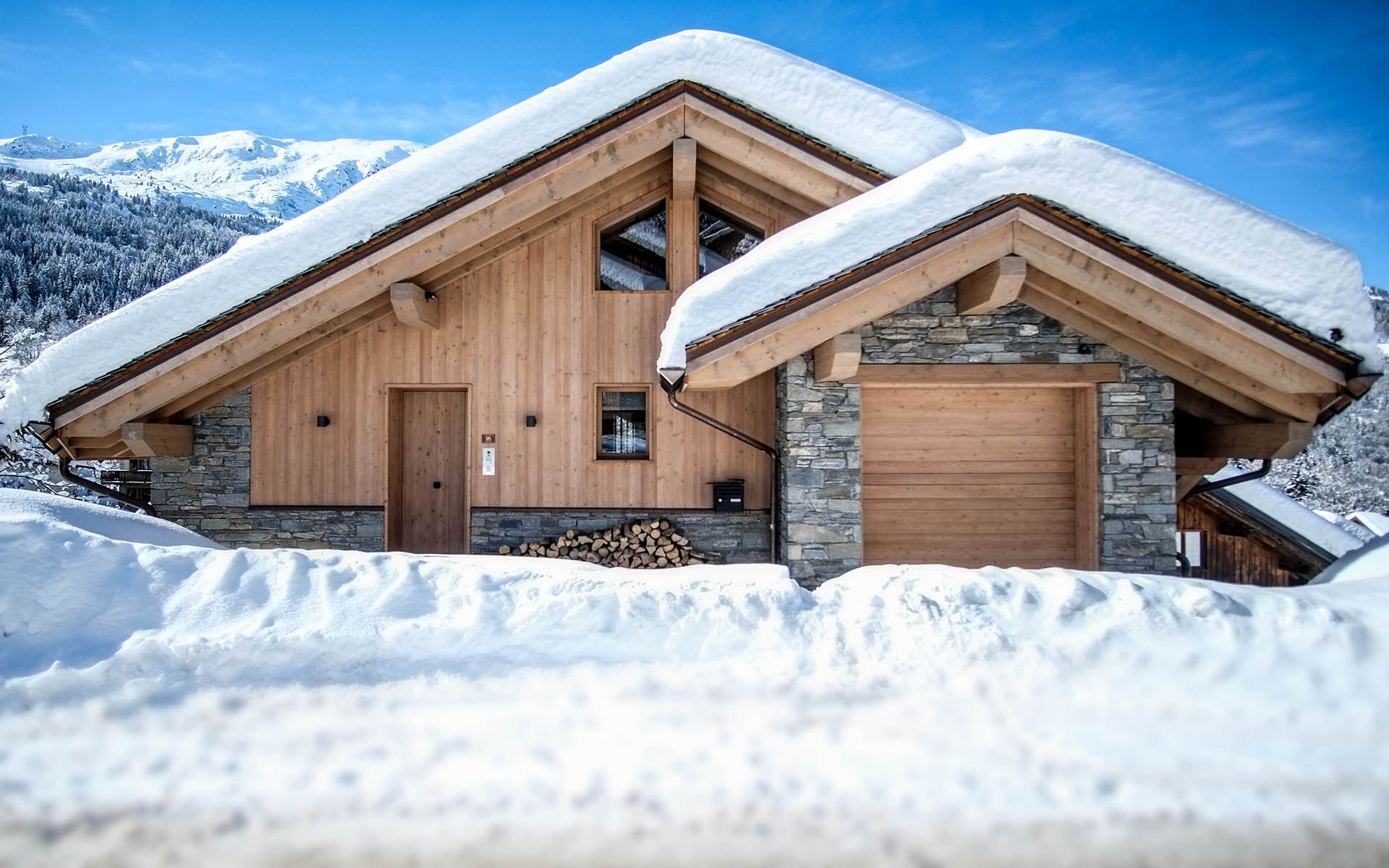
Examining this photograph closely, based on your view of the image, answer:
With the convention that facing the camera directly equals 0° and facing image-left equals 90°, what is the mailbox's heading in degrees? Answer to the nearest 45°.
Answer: approximately 0°

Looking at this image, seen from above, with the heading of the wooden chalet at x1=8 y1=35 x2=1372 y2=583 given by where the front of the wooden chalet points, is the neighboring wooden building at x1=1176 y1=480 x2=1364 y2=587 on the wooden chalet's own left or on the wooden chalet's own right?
on the wooden chalet's own left

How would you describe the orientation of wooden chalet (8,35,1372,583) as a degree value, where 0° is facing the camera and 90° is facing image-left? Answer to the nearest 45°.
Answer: approximately 0°

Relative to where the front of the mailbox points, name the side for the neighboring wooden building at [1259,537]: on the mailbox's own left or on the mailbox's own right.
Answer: on the mailbox's own left
